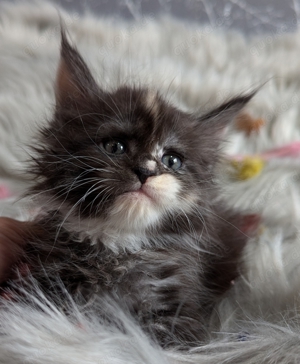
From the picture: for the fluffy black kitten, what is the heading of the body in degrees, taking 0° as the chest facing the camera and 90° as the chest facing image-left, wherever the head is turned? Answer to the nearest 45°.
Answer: approximately 0°

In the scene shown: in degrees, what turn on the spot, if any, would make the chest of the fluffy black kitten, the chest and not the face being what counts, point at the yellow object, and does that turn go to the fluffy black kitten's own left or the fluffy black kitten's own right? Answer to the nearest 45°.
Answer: approximately 135° to the fluffy black kitten's own left
